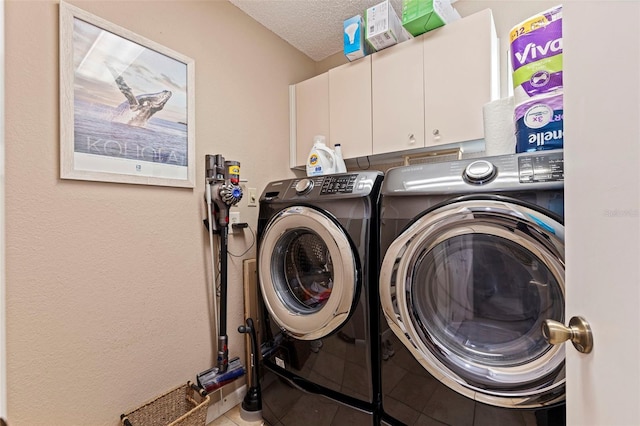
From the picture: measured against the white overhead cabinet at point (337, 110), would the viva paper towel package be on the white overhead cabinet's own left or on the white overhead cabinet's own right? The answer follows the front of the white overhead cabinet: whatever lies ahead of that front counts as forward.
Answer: on the white overhead cabinet's own left

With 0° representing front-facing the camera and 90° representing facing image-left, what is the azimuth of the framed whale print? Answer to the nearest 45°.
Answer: approximately 315°

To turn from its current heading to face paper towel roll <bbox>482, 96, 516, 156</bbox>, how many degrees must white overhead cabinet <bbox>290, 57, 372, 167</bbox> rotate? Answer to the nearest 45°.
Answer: approximately 90° to its left

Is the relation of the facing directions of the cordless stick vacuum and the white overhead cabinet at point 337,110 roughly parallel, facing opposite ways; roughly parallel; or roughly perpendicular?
roughly perpendicular

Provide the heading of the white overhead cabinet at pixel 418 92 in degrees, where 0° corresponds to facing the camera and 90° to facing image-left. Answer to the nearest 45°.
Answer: approximately 45°

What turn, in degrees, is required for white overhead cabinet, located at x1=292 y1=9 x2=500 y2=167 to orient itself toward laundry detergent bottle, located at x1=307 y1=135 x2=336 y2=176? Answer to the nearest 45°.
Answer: approximately 45° to its right

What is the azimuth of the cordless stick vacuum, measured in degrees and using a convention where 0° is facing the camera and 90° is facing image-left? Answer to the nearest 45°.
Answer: approximately 315°
